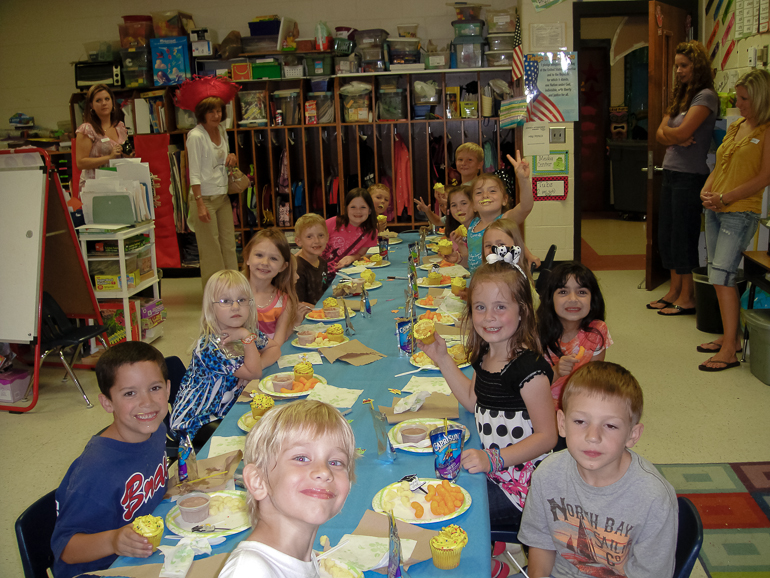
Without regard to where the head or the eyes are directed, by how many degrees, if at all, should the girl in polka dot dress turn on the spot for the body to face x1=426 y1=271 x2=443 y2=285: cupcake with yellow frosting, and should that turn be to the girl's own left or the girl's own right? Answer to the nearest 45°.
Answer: approximately 135° to the girl's own right

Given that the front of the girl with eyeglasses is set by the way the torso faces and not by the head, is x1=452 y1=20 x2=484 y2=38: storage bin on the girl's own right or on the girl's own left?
on the girl's own left

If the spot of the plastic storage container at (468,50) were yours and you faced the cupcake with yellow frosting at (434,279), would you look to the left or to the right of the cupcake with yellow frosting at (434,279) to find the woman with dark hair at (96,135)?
right

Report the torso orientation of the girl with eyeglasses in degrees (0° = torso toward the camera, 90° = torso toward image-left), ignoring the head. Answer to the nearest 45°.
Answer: approximately 315°

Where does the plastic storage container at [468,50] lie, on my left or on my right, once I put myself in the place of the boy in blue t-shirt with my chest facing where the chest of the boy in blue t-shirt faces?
on my left
